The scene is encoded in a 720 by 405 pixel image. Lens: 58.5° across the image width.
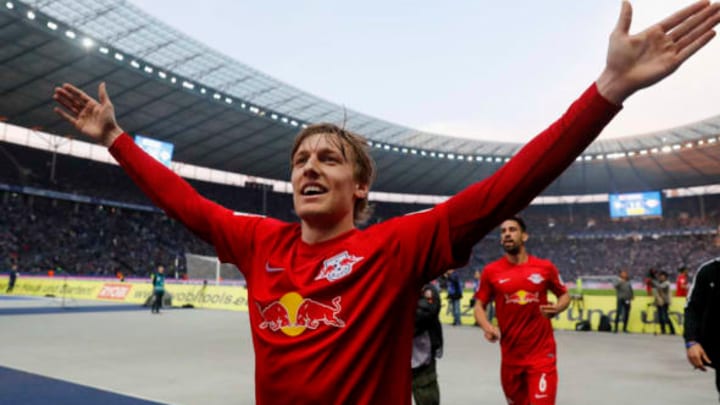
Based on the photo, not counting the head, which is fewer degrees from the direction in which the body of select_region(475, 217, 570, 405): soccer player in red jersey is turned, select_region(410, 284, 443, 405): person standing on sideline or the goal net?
the person standing on sideline

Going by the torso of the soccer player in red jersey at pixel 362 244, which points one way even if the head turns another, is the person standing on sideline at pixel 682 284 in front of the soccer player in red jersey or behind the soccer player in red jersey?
behind

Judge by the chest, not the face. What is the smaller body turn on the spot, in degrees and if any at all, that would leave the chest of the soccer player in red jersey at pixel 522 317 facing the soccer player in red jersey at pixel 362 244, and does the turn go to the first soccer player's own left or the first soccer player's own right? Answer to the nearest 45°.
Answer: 0° — they already face them

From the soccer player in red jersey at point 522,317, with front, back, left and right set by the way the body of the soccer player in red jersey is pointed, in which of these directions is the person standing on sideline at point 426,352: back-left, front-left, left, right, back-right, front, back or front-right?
right

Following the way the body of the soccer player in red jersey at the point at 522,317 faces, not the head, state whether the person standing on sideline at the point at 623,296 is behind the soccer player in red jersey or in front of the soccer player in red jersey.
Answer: behind

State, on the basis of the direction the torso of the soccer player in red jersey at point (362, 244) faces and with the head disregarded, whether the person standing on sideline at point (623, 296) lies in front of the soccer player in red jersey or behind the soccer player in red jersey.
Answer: behind

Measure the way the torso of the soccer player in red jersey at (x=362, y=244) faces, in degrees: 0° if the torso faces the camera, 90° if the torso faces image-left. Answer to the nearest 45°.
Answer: approximately 45°

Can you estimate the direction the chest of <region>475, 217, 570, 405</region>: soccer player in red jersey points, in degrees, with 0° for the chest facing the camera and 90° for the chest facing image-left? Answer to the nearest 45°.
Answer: approximately 0°
